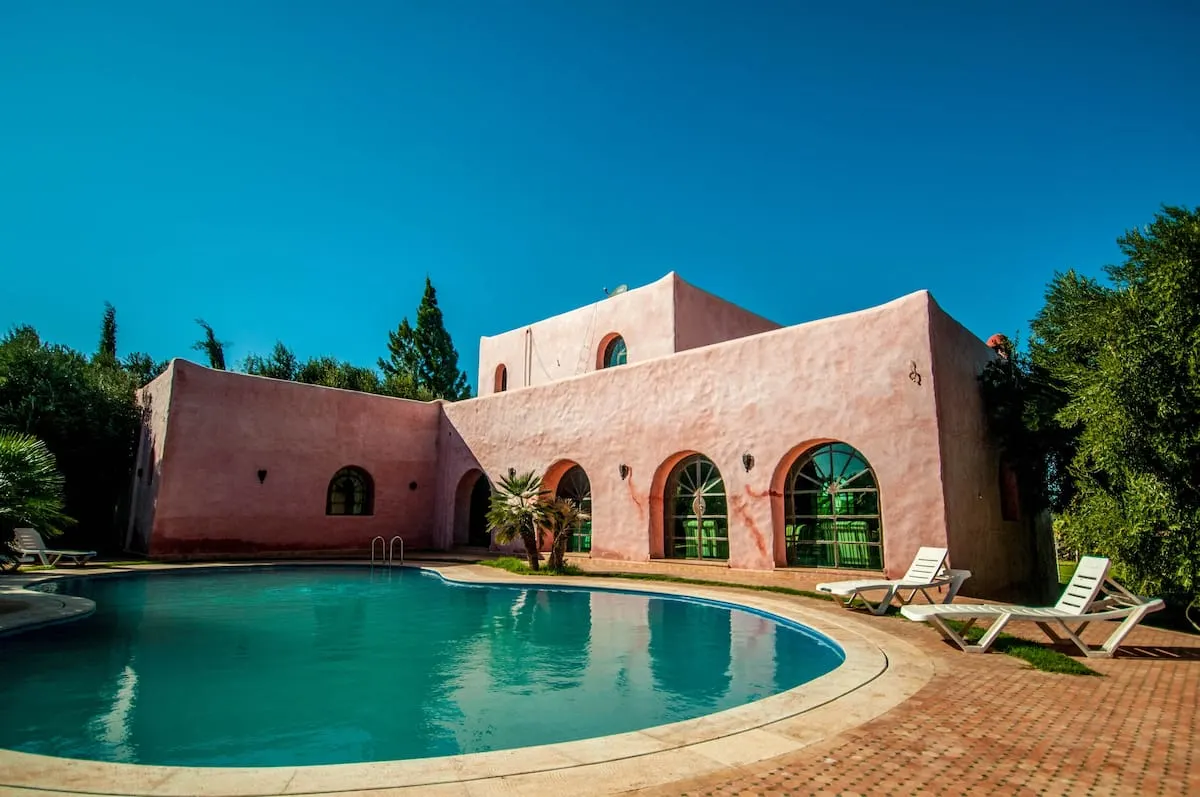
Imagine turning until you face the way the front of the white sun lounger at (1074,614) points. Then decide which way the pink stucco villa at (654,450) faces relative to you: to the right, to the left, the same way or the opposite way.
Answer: to the left

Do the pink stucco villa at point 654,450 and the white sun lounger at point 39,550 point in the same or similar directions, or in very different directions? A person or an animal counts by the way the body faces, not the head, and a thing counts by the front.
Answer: very different directions

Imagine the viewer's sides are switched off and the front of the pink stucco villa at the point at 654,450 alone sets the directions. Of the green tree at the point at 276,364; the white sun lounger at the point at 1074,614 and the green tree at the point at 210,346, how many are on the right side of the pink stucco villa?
2

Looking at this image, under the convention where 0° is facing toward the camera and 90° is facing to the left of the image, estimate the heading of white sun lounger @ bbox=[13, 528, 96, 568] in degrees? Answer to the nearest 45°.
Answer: approximately 270°

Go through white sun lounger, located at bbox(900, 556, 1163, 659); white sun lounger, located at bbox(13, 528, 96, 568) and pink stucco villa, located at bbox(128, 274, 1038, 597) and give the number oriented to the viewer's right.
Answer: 1

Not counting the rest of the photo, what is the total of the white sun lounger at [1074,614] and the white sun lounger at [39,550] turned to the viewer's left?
1

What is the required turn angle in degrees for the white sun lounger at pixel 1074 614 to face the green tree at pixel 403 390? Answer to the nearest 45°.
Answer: approximately 45° to its right

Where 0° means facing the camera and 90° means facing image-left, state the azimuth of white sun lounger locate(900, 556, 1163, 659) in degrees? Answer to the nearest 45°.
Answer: approximately 90°

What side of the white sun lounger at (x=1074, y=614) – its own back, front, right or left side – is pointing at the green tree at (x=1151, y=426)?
right

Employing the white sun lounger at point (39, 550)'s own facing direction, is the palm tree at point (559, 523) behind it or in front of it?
in front

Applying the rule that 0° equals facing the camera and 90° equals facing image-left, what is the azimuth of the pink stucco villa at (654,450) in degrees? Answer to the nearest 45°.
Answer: approximately 45°

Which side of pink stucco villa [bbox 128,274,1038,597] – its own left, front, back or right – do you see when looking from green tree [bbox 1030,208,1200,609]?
left

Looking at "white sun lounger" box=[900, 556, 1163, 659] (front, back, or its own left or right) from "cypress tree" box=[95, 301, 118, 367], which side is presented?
front
